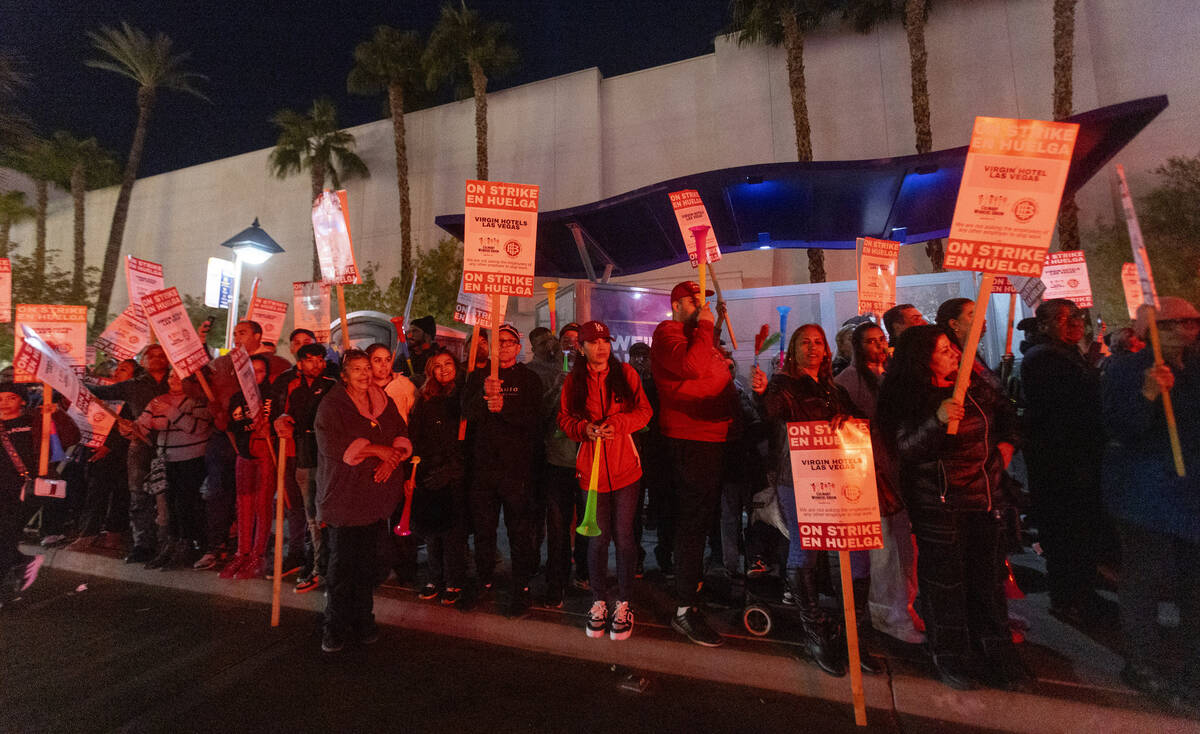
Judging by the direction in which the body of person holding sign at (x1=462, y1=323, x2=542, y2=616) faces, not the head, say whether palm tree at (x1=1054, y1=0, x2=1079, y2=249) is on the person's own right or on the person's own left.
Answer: on the person's own left

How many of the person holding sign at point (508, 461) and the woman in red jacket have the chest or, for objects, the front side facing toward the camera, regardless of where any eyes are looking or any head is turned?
2

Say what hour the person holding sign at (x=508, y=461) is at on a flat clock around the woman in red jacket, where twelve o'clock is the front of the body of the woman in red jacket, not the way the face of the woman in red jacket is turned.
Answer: The person holding sign is roughly at 4 o'clock from the woman in red jacket.

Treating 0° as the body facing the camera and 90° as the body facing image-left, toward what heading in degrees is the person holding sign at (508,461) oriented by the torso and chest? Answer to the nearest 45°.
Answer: approximately 0°
